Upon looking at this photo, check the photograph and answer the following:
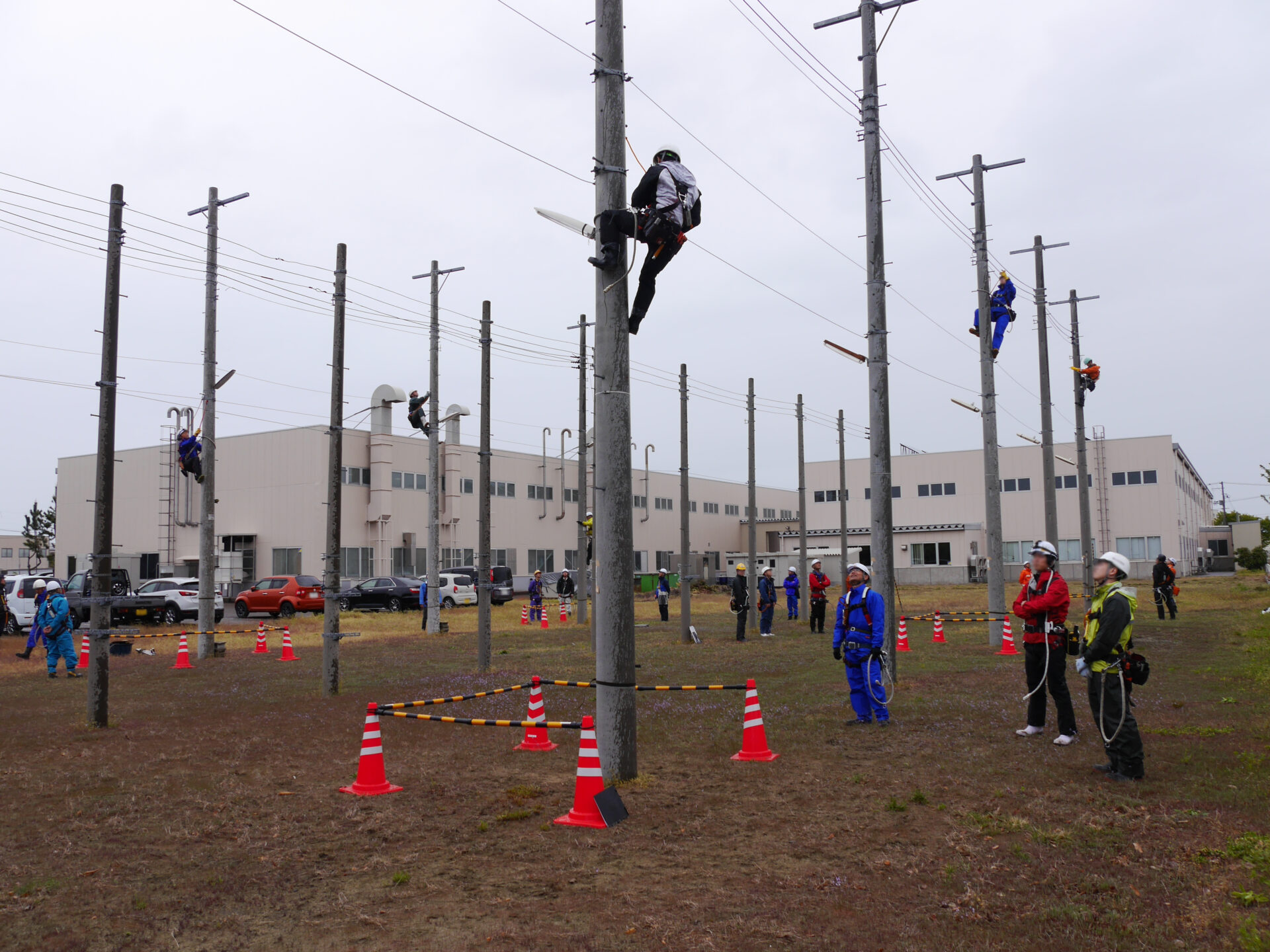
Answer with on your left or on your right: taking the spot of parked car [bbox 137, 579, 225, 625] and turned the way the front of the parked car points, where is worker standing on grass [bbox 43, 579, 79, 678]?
on your left

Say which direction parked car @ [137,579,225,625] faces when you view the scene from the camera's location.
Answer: facing away from the viewer and to the left of the viewer

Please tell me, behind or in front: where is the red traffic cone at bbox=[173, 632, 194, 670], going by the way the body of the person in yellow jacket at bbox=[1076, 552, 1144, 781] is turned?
in front

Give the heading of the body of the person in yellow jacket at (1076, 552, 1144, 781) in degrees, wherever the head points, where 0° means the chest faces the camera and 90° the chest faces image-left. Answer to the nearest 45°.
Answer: approximately 90°

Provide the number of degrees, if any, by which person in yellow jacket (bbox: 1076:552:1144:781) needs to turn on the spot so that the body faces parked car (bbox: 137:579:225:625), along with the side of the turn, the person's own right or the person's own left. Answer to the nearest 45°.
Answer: approximately 45° to the person's own right

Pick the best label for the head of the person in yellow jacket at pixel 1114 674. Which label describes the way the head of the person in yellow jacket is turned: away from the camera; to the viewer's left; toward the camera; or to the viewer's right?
to the viewer's left

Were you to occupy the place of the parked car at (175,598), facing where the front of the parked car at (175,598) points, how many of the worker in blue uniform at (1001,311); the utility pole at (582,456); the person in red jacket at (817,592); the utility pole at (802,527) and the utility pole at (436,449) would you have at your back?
5

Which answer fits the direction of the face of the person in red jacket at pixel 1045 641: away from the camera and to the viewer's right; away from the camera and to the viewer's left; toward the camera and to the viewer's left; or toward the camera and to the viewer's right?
toward the camera and to the viewer's left

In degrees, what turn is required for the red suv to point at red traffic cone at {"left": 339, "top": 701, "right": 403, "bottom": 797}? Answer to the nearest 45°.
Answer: approximately 135° to its left

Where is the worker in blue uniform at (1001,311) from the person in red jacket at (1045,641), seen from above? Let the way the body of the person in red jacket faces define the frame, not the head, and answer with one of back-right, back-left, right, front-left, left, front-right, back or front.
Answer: back-right

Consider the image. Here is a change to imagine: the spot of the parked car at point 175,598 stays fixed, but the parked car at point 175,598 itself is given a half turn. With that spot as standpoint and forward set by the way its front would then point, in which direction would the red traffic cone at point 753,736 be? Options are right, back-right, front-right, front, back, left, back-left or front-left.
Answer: front-right

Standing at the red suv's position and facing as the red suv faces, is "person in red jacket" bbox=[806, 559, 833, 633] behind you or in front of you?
behind

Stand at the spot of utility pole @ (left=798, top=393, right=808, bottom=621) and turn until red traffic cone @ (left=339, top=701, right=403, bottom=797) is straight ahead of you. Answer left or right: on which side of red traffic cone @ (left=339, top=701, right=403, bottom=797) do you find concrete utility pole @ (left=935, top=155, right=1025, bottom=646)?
left
